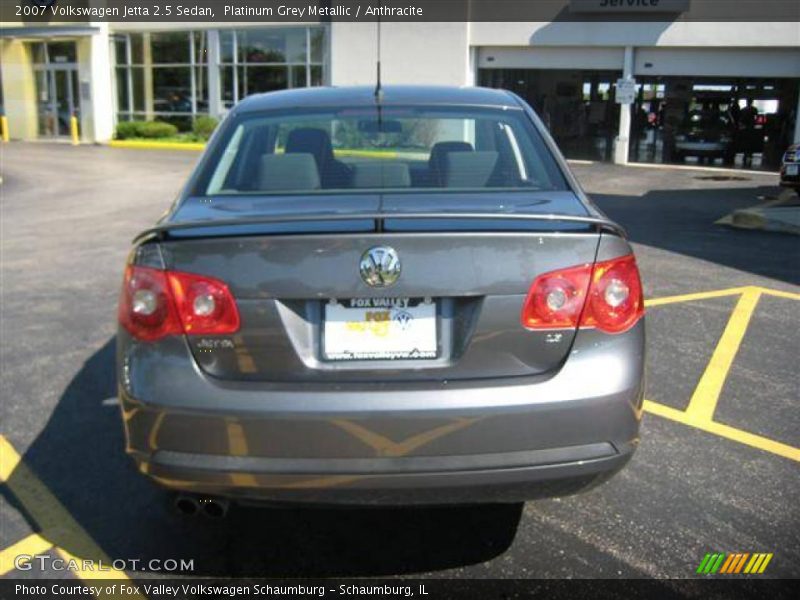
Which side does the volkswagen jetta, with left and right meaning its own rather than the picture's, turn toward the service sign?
front

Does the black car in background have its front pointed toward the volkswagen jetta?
yes

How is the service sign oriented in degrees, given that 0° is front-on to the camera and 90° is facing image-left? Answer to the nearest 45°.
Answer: approximately 0°

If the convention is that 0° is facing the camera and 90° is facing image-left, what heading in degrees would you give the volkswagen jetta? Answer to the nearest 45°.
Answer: approximately 180°

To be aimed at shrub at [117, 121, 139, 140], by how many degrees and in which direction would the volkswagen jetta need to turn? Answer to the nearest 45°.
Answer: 0° — it already faces it

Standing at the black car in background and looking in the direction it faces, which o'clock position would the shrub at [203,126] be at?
The shrub is roughly at 3 o'clock from the black car in background.

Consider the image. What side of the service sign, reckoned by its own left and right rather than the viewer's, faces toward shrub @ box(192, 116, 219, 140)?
right

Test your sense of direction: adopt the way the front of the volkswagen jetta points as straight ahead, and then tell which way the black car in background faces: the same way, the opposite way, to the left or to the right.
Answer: the opposite way

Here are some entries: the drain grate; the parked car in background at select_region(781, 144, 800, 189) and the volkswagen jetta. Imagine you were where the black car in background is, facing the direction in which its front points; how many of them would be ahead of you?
3

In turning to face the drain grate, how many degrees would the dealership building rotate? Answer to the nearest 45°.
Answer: approximately 45° to its left

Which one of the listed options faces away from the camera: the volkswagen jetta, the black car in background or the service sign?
the volkswagen jetta
